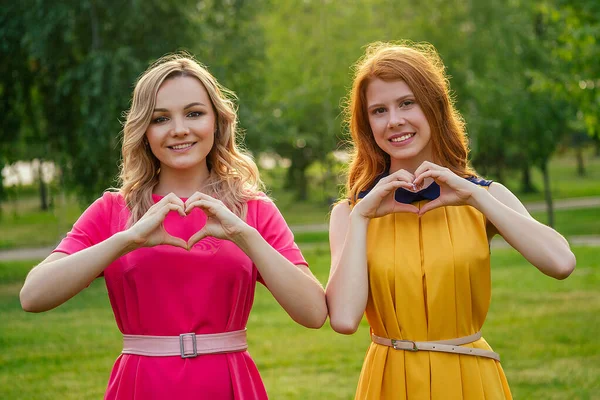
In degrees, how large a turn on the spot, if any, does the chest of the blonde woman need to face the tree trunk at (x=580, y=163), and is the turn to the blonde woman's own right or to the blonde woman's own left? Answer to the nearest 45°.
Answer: approximately 135° to the blonde woman's own left

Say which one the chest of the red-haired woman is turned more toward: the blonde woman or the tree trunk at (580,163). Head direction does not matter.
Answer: the blonde woman

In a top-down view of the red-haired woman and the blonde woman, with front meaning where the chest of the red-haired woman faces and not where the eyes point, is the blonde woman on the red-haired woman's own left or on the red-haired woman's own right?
on the red-haired woman's own right

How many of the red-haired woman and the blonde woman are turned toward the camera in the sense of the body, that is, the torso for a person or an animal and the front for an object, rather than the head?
2

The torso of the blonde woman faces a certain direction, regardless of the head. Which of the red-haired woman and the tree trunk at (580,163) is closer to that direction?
the red-haired woman

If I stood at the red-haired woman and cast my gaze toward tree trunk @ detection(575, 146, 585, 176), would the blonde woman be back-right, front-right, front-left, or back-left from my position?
back-left

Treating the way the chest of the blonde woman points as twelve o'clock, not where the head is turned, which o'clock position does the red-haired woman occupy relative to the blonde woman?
The red-haired woman is roughly at 9 o'clock from the blonde woman.

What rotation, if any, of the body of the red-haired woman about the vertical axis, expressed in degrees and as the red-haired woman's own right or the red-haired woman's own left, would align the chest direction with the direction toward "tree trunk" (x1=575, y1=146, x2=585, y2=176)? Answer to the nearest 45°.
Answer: approximately 180°
